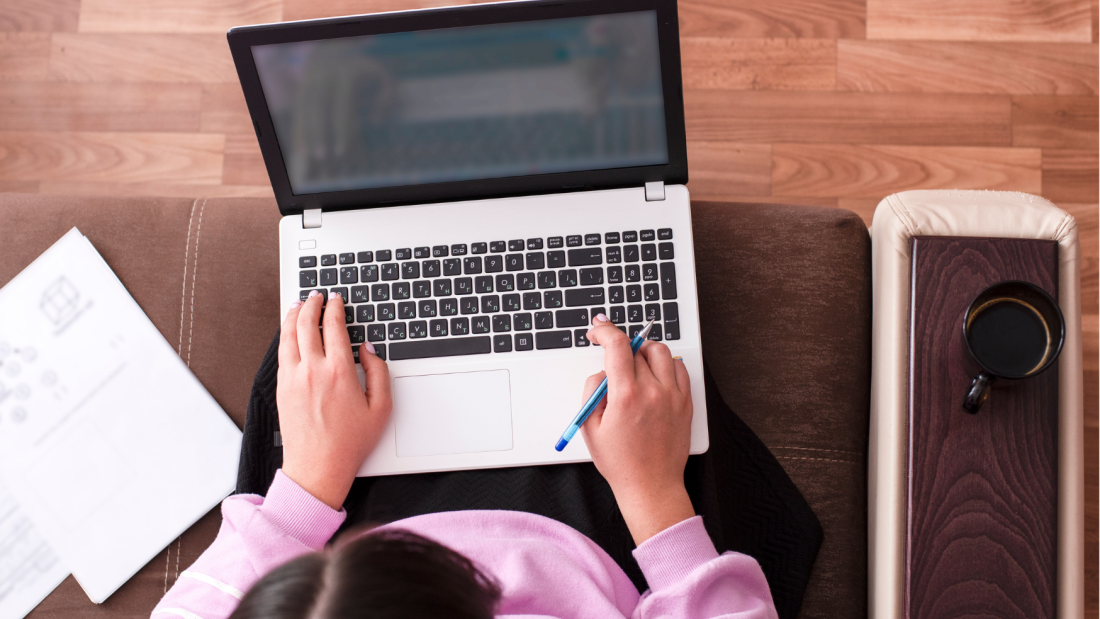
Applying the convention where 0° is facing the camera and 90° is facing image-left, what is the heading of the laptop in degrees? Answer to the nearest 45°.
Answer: approximately 0°

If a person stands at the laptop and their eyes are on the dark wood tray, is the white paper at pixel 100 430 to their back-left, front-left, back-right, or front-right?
back-right
